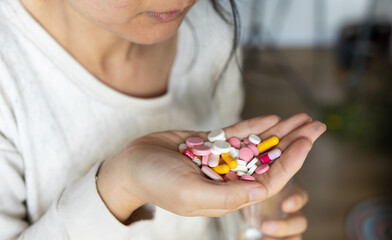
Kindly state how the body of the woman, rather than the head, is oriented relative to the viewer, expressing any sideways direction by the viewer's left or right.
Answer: facing the viewer and to the right of the viewer
